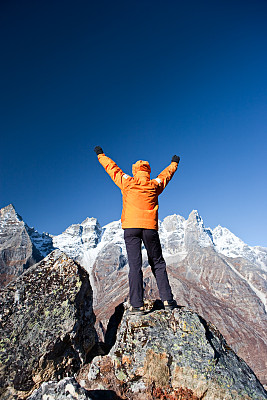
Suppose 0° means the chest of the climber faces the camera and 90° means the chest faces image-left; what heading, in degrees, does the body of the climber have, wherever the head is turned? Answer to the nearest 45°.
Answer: approximately 180°

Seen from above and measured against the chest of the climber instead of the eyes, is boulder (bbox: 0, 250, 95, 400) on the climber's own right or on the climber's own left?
on the climber's own left
